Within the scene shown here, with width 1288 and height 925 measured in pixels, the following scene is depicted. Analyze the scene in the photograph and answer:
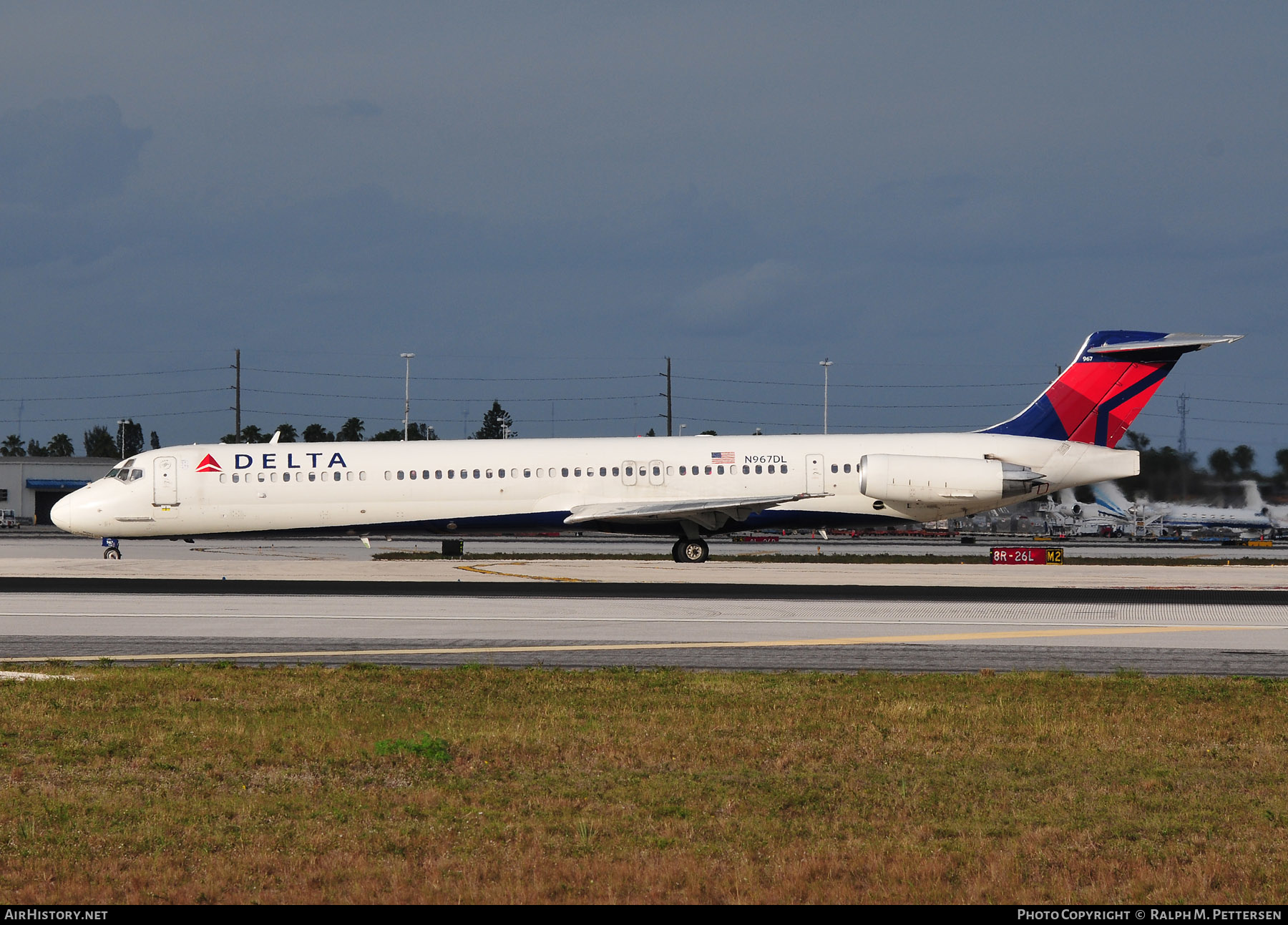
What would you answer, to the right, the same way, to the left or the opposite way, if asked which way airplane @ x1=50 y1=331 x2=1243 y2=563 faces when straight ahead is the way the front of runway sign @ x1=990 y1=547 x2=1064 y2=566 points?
to the right

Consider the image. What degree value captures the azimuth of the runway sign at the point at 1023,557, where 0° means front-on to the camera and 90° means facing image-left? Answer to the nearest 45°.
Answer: approximately 0°

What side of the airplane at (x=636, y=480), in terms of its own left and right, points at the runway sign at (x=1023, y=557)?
back

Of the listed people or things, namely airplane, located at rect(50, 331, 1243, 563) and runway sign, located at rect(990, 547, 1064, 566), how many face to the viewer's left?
1

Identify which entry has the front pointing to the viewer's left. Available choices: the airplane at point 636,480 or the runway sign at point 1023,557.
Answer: the airplane

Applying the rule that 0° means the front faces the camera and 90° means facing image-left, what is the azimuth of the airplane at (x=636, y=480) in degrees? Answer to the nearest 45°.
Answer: approximately 90°
